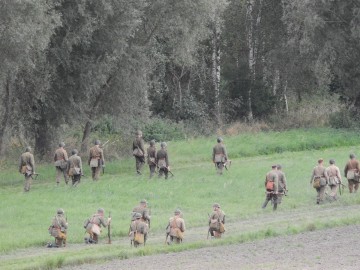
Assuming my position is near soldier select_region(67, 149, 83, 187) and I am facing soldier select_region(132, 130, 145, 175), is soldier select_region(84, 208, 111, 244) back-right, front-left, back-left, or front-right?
back-right

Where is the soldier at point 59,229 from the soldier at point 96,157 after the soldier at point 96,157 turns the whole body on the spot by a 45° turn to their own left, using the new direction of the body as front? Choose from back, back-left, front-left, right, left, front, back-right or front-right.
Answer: back-left

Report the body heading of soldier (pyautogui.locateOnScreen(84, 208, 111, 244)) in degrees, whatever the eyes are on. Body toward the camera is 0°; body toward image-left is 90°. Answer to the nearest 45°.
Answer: approximately 225°

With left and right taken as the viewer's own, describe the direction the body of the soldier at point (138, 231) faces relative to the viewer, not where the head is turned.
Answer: facing away from the viewer

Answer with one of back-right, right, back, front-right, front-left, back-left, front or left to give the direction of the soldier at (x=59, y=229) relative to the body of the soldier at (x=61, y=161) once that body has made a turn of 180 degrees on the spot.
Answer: front

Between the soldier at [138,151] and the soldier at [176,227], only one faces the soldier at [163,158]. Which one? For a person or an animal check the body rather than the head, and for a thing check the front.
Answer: the soldier at [176,227]

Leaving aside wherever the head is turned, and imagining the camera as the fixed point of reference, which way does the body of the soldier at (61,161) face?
away from the camera

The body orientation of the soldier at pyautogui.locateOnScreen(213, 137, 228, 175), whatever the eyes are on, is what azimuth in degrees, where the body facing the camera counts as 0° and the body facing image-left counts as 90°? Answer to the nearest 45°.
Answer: approximately 180°

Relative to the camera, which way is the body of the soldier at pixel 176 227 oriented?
away from the camera

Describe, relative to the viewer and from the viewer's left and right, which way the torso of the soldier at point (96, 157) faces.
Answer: facing away from the viewer

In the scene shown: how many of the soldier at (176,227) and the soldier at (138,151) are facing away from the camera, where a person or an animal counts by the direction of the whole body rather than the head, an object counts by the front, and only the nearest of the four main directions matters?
2
